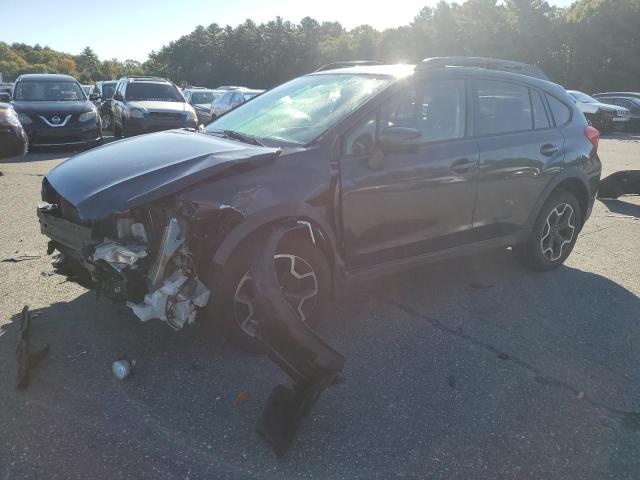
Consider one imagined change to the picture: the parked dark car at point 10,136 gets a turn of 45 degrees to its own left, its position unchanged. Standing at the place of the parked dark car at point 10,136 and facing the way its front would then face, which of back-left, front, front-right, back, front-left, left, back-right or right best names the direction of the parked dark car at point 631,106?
front-left

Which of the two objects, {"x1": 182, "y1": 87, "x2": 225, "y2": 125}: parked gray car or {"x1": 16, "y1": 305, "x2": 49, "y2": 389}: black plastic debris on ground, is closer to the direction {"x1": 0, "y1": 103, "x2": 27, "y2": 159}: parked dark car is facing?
the black plastic debris on ground

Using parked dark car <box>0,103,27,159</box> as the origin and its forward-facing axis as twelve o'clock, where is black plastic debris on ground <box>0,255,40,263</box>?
The black plastic debris on ground is roughly at 12 o'clock from the parked dark car.

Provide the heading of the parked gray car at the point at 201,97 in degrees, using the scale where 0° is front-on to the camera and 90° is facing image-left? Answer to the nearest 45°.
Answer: approximately 0°

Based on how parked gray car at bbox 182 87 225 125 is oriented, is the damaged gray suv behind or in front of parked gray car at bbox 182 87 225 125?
in front

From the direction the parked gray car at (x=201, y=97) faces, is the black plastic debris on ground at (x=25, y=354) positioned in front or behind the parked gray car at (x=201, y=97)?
in front

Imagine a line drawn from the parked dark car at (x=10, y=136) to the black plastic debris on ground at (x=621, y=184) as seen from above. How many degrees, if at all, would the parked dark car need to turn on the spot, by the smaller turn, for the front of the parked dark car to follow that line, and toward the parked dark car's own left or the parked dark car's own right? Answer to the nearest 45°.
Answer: approximately 45° to the parked dark car's own left

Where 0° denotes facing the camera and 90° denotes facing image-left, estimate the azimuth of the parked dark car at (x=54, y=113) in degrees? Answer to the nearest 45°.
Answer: approximately 0°

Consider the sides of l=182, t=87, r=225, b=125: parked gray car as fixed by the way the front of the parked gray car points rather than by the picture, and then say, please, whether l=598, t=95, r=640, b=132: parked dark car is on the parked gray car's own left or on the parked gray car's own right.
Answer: on the parked gray car's own left

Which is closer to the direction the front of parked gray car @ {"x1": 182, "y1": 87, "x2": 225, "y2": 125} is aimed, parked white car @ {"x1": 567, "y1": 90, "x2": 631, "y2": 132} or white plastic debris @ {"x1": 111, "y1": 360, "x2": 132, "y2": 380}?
the white plastic debris

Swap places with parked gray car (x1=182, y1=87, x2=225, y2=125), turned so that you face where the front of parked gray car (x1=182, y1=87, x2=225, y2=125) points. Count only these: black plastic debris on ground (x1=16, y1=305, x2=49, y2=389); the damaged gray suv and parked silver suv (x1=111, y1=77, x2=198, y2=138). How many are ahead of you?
3

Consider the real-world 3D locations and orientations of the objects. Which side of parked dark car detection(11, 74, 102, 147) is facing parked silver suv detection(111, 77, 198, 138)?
left
